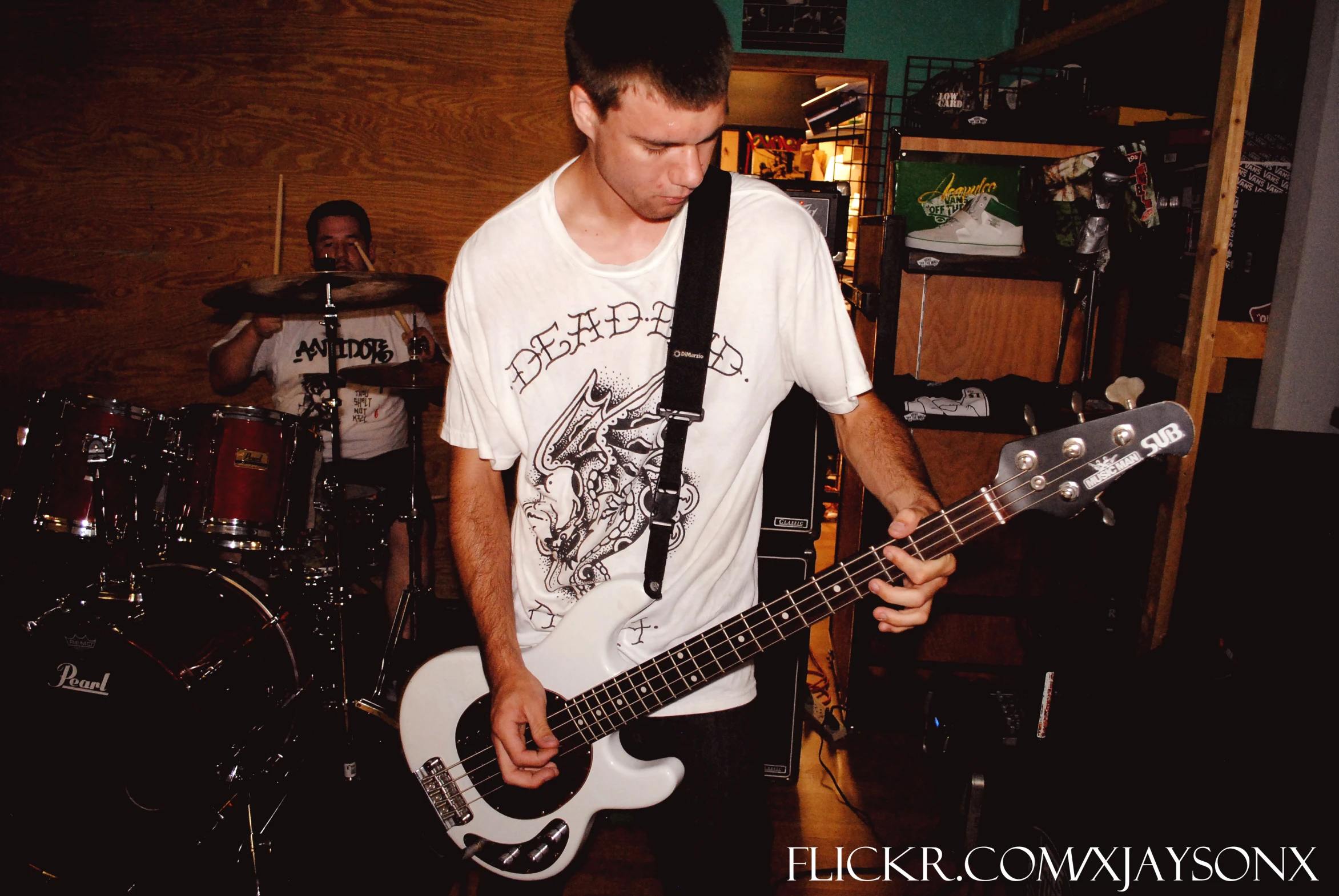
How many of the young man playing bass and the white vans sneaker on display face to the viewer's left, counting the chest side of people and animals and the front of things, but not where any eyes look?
1

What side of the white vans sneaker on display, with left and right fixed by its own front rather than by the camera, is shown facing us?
left

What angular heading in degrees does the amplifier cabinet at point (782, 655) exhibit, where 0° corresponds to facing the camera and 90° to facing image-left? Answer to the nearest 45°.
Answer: approximately 0°

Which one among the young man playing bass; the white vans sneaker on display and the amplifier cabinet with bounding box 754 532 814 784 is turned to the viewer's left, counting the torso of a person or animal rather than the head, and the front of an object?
the white vans sneaker on display

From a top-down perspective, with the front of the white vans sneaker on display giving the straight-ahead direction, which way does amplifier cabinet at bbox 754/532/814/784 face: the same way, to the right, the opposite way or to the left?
to the left

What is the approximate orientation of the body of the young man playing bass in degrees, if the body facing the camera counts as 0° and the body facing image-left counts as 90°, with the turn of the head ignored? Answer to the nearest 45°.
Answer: approximately 0°

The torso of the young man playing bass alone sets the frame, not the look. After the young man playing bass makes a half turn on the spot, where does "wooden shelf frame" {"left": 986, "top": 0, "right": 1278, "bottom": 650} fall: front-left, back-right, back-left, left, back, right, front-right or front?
front-right

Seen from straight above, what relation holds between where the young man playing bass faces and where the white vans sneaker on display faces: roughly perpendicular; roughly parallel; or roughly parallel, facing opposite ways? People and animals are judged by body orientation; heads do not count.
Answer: roughly perpendicular

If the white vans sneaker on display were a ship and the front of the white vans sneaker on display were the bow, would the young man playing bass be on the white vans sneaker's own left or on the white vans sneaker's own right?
on the white vans sneaker's own left
